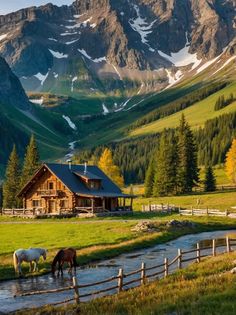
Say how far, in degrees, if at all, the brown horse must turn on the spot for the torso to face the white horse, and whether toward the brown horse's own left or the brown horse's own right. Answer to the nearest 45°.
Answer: approximately 45° to the brown horse's own right

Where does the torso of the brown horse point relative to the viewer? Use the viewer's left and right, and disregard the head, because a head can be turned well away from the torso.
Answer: facing the viewer and to the left of the viewer
